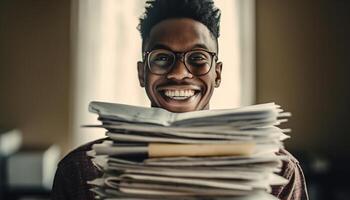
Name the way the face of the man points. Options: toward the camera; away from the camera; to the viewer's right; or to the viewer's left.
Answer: toward the camera

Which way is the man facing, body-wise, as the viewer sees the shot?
toward the camera
